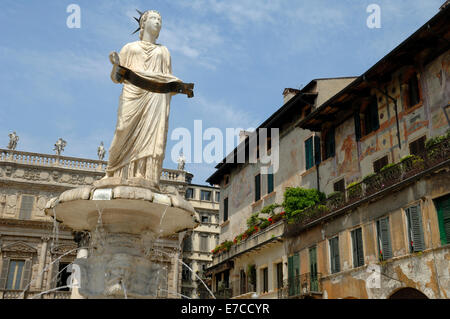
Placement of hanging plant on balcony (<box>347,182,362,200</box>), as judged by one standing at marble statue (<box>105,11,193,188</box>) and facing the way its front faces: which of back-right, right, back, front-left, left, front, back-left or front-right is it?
left

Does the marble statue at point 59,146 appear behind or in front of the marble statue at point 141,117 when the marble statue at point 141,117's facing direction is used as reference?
behind

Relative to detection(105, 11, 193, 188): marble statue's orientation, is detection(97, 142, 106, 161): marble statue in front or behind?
behind

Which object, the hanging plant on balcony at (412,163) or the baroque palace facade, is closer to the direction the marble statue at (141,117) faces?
the hanging plant on balcony

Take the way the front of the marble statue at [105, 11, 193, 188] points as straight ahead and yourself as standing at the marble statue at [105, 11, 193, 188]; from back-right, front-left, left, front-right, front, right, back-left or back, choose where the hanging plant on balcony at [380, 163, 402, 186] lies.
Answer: left

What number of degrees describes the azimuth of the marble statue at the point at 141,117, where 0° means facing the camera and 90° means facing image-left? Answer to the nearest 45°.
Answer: approximately 315°

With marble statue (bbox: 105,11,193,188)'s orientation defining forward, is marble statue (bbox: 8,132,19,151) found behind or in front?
behind

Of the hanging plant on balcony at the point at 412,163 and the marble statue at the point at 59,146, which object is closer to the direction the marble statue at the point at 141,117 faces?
the hanging plant on balcony

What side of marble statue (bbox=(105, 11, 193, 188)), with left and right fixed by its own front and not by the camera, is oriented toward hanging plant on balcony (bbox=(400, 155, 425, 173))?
left
